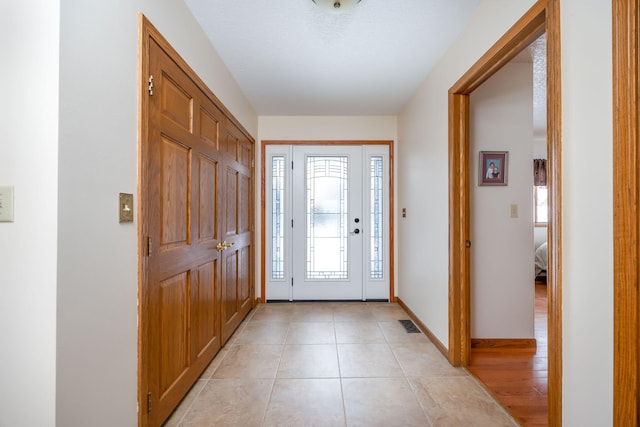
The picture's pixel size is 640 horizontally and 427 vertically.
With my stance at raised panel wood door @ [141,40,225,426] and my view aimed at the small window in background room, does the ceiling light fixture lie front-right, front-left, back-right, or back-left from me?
front-right

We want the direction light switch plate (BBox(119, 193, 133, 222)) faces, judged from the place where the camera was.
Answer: facing the viewer and to the right of the viewer

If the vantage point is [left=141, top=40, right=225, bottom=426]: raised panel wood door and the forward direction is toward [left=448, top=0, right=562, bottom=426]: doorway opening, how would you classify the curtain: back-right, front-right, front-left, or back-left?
front-left

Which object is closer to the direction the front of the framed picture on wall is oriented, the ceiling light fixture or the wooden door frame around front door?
the ceiling light fixture

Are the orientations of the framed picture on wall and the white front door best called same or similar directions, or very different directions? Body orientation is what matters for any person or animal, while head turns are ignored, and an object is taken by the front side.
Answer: same or similar directions

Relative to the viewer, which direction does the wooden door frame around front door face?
toward the camera

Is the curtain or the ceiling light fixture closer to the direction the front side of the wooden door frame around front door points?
the ceiling light fixture

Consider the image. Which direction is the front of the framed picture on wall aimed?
toward the camera

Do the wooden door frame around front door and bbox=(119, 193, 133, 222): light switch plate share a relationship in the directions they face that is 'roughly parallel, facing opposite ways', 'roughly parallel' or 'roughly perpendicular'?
roughly perpendicular

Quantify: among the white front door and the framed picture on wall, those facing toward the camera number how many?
2

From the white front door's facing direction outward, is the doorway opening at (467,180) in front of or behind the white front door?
in front

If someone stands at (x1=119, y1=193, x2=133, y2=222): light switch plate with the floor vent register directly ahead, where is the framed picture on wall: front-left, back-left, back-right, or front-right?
front-right

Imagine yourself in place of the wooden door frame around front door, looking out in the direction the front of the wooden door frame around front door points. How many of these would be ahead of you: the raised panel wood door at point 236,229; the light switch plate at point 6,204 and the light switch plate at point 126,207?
3

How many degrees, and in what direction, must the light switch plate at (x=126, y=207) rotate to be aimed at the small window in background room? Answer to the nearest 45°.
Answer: approximately 45° to its left
